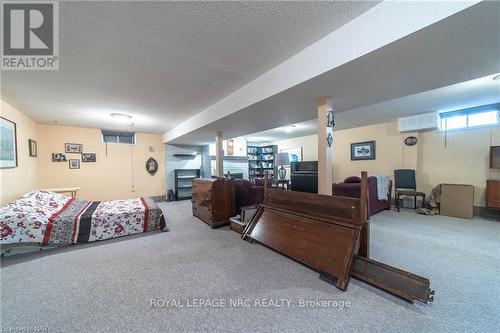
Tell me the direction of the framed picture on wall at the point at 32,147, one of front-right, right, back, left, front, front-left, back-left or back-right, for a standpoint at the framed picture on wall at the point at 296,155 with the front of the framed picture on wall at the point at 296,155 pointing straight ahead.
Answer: front-right

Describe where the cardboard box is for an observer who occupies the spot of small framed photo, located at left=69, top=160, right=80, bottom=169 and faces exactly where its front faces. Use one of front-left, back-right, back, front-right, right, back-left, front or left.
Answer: front-left

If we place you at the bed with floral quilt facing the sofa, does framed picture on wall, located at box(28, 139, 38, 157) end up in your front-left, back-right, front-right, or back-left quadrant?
back-left

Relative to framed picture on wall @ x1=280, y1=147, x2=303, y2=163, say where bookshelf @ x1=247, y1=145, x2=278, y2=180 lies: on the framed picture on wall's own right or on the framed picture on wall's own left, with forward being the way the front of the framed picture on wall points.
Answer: on the framed picture on wall's own right

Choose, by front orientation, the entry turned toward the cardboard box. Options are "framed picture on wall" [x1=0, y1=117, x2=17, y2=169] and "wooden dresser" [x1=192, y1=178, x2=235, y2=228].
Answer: the framed picture on wall

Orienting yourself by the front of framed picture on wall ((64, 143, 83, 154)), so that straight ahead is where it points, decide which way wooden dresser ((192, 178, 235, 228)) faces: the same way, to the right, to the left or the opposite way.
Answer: to the right

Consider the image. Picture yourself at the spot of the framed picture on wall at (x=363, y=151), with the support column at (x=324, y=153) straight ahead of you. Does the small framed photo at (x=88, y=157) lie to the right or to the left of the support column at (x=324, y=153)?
right

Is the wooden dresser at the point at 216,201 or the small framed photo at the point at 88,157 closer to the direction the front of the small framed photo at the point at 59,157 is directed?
the wooden dresser

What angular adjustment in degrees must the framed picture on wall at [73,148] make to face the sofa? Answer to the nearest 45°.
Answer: approximately 45° to its left

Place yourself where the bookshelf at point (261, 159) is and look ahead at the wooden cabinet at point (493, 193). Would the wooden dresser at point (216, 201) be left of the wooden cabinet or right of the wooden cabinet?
right

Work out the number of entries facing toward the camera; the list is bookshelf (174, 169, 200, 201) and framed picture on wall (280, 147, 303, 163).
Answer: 2
